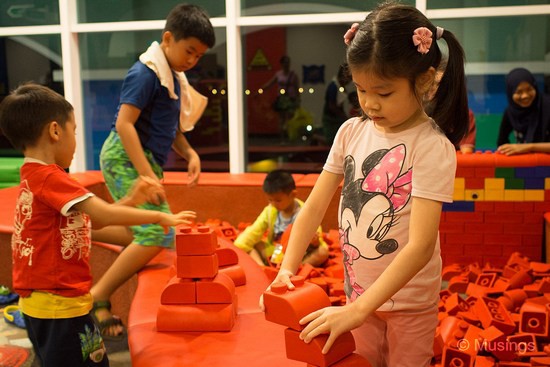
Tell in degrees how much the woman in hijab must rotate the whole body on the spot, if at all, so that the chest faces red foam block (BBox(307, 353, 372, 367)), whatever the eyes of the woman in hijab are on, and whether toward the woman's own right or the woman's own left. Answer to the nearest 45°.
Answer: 0° — they already face it

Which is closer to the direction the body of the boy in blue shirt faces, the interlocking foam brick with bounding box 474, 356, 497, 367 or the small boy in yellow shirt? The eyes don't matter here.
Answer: the interlocking foam brick

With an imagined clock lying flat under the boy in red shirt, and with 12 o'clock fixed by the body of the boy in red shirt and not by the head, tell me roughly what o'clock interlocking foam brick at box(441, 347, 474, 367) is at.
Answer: The interlocking foam brick is roughly at 12 o'clock from the boy in red shirt.

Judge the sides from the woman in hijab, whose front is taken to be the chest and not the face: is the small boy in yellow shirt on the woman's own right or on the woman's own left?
on the woman's own right

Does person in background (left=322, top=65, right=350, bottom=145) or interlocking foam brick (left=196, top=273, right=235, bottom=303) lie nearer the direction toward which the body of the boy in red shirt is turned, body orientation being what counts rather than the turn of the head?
the interlocking foam brick

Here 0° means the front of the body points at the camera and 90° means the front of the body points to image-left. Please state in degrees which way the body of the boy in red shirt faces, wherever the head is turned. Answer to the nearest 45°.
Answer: approximately 270°

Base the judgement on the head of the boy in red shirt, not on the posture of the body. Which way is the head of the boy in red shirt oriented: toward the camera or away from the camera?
away from the camera

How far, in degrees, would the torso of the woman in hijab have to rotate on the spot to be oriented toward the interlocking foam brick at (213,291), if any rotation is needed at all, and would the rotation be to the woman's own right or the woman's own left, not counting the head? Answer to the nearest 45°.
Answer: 0° — they already face it
